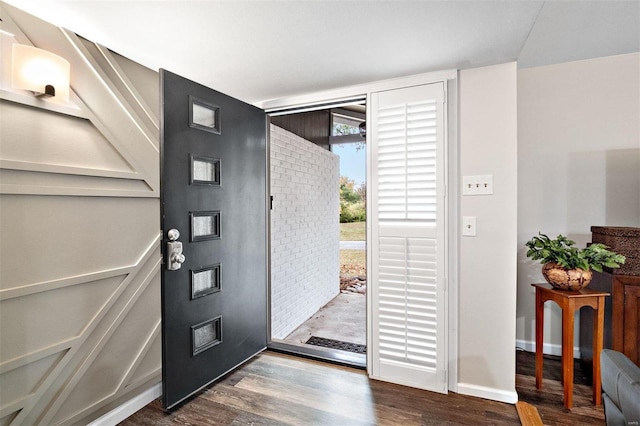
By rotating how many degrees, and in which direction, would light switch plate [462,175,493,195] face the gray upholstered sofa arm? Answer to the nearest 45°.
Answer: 0° — it already faces it

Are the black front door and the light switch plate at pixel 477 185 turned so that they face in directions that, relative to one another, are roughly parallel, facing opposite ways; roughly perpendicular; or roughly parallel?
roughly perpendicular

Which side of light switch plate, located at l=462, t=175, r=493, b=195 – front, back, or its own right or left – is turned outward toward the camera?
front

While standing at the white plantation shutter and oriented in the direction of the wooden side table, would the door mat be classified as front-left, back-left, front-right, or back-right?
back-left

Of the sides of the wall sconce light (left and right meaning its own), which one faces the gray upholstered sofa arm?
front

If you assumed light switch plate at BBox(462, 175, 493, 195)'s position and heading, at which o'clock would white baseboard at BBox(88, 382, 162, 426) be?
The white baseboard is roughly at 2 o'clock from the light switch plate.

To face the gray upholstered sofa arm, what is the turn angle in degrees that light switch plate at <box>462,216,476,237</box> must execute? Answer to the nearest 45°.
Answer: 0° — it already faces it

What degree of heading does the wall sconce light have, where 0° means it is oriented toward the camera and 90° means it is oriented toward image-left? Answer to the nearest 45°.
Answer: approximately 315°

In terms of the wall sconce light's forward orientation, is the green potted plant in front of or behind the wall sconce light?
in front

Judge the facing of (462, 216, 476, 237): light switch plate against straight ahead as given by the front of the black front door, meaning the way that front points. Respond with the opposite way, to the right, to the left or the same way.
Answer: to the right

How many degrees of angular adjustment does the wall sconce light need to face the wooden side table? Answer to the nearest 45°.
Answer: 0° — it already faces it

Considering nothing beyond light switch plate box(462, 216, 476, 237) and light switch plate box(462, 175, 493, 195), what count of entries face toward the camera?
2

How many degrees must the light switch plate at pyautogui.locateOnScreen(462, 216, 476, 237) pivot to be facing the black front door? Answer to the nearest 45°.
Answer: approximately 45° to its right
